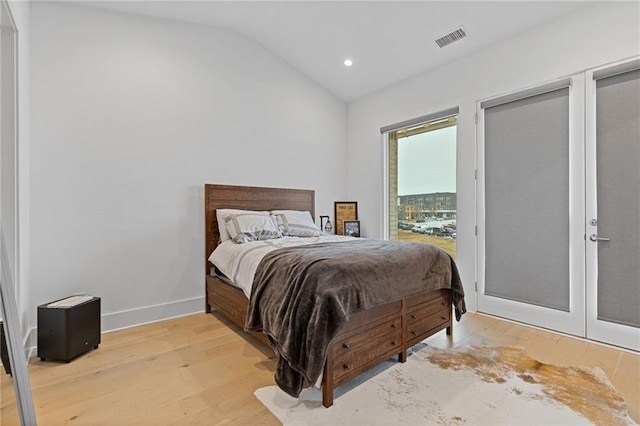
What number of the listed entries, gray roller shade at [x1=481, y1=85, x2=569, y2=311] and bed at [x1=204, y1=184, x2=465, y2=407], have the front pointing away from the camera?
0

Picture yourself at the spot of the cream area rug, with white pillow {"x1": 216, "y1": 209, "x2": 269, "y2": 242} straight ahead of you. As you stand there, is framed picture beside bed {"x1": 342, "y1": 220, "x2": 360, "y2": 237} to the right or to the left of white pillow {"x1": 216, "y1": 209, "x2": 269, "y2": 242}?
right

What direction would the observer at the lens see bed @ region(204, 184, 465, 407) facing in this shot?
facing the viewer and to the right of the viewer

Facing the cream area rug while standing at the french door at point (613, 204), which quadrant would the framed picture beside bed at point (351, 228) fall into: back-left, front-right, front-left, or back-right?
front-right

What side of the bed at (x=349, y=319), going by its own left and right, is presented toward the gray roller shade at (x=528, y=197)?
left

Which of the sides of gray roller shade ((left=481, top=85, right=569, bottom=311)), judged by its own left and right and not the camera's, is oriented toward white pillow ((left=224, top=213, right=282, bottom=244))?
front

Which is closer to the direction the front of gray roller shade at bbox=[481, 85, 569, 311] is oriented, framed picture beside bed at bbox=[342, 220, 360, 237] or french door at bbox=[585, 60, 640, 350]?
the framed picture beside bed

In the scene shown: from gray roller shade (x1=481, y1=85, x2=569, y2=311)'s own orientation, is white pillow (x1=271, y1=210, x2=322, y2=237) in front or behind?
in front

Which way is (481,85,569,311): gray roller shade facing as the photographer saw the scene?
facing the viewer and to the left of the viewer

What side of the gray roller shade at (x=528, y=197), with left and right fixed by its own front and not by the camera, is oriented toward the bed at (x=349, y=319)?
front
